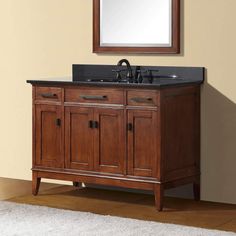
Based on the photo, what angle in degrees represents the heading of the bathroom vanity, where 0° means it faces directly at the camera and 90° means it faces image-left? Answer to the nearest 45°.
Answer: approximately 45°
